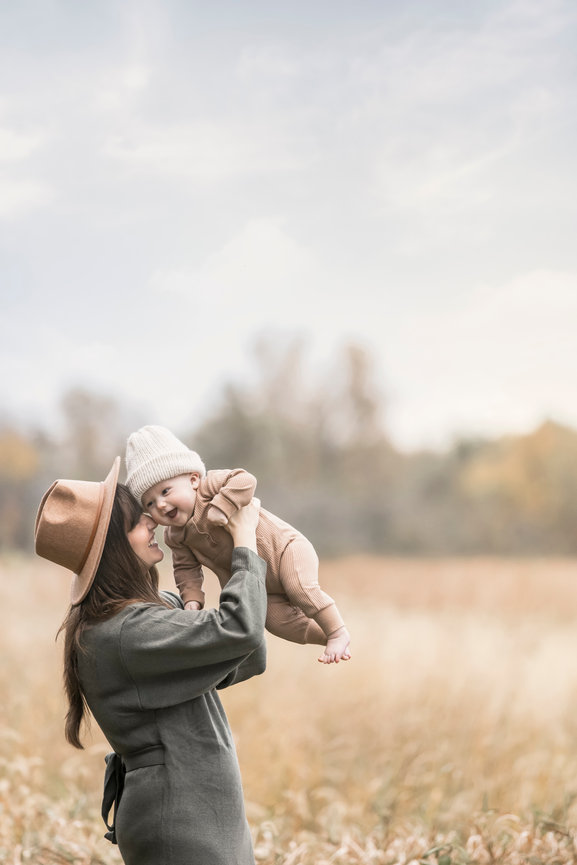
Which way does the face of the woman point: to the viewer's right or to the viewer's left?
to the viewer's right

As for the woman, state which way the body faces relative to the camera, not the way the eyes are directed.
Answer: to the viewer's right
